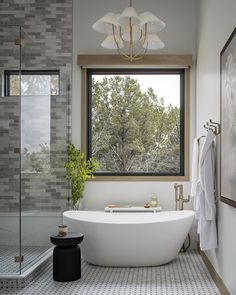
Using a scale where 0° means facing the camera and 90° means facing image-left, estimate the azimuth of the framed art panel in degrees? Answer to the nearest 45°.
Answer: approximately 90°

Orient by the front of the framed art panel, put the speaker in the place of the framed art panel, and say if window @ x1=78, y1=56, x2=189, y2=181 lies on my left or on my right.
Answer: on my right
